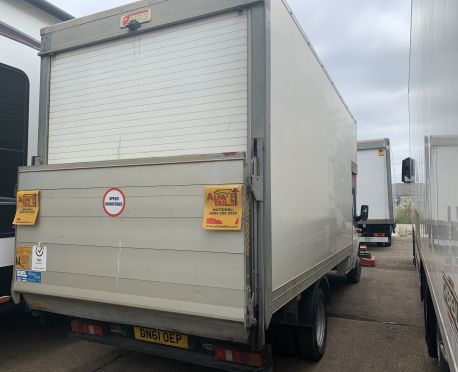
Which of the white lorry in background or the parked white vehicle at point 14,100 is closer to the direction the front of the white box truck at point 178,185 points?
the white lorry in background

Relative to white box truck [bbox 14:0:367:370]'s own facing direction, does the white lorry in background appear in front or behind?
in front

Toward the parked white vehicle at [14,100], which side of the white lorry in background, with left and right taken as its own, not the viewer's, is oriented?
back

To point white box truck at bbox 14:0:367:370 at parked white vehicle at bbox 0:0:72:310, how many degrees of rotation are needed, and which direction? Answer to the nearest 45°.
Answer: approximately 90° to its left

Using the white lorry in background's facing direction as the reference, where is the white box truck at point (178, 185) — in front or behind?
behind

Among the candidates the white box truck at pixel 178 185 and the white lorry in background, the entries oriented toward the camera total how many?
0

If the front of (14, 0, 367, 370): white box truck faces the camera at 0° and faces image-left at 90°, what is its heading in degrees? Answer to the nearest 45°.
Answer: approximately 225°

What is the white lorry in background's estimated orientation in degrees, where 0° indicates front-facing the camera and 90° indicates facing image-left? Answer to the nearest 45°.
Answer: approximately 180°
